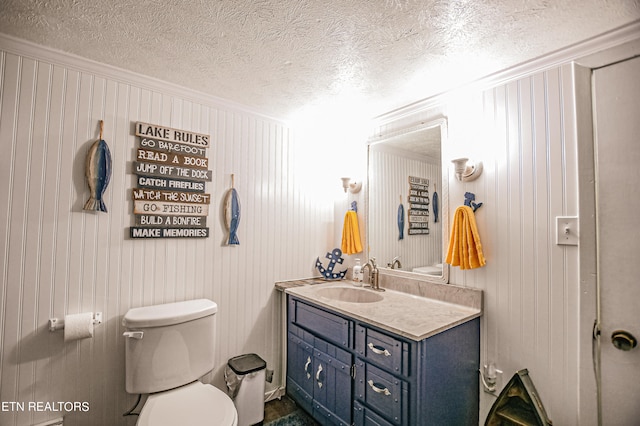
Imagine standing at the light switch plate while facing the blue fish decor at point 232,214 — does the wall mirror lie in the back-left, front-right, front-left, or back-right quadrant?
front-right

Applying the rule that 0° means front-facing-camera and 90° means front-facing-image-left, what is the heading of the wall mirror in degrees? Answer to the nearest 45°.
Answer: approximately 45°

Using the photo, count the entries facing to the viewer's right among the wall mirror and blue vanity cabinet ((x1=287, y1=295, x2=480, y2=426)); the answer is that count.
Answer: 0

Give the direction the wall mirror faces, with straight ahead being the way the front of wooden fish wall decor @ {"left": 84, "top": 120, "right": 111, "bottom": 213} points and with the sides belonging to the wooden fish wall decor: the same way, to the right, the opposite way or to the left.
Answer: to the right

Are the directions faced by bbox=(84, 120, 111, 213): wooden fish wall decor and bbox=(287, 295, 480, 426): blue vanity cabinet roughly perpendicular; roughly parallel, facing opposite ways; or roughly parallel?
roughly perpendicular

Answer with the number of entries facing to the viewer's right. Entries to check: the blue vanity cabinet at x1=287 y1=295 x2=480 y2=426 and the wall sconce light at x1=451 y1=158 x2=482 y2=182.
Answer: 0

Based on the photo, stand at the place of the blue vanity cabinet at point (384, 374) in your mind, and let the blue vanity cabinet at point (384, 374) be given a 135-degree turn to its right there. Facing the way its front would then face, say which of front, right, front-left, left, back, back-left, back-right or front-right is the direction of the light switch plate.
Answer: right

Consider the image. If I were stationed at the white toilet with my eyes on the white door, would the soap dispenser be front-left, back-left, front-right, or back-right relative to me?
front-left

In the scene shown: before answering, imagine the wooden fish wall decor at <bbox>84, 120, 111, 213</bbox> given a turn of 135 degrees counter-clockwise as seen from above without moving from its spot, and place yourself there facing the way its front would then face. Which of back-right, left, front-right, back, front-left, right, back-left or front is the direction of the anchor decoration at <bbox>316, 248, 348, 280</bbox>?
front-right

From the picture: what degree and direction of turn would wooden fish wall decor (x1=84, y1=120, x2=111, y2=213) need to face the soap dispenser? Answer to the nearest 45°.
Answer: approximately 90° to its left

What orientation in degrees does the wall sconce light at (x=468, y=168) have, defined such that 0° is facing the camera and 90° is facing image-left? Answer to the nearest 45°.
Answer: approximately 45°
